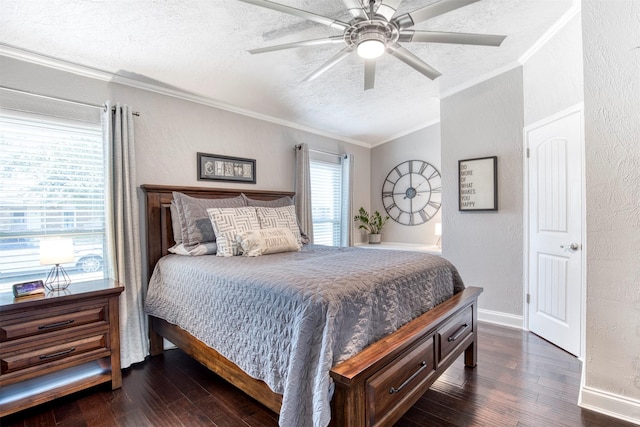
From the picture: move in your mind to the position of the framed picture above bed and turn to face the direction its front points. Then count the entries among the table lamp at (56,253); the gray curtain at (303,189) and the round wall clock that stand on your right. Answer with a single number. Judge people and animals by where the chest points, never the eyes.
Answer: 1

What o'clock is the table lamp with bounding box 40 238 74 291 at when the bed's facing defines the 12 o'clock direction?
The table lamp is roughly at 5 o'clock from the bed.

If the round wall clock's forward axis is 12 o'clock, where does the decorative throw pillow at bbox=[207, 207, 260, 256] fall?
The decorative throw pillow is roughly at 1 o'clock from the round wall clock.

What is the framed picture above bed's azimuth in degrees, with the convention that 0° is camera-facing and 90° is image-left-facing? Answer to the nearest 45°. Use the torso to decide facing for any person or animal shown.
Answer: approximately 315°

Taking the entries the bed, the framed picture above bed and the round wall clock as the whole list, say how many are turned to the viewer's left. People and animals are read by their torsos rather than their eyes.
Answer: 0

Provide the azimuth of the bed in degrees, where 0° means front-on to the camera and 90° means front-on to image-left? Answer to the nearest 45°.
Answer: approximately 315°

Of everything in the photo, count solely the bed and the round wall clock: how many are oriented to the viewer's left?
0

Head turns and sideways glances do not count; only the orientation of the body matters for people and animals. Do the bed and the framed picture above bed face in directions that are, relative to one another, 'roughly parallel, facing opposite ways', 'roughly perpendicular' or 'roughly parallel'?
roughly parallel

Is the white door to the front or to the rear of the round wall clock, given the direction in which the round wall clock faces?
to the front

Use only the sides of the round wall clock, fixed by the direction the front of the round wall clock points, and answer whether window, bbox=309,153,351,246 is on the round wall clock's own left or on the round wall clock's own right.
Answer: on the round wall clock's own right

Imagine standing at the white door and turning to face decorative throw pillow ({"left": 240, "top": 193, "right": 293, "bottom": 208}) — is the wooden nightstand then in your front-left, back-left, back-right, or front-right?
front-left

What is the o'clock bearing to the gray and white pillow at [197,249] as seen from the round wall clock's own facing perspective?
The gray and white pillow is roughly at 1 o'clock from the round wall clock.

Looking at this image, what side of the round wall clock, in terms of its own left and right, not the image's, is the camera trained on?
front

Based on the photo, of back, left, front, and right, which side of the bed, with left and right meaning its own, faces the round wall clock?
left

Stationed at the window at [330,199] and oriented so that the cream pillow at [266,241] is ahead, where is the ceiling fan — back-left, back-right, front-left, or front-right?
front-left

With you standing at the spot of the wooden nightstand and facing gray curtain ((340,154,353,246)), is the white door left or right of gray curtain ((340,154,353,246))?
right
